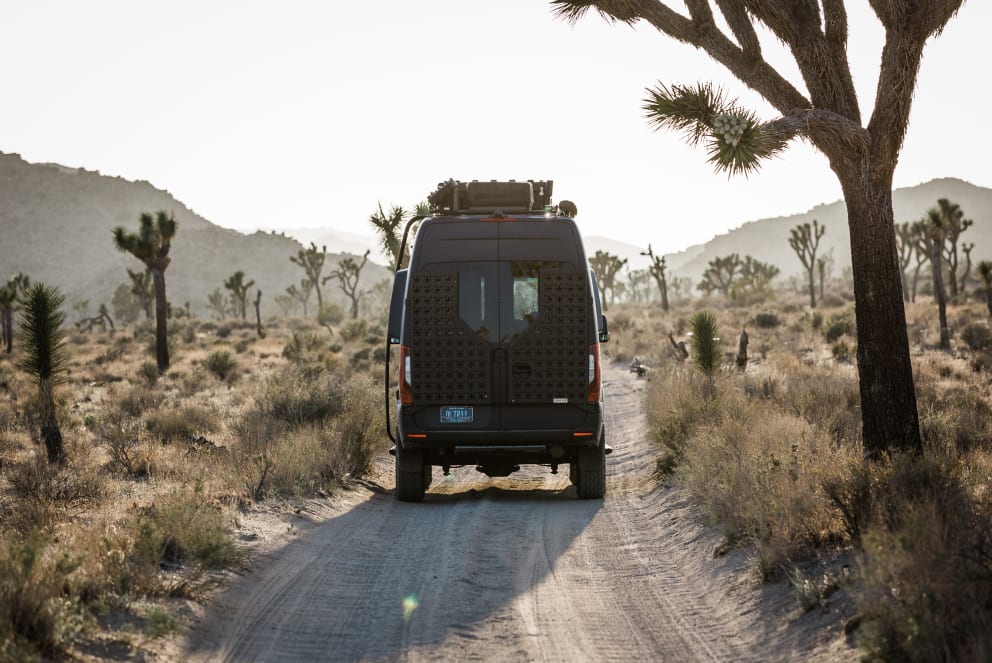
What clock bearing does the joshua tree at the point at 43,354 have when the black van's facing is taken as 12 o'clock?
The joshua tree is roughly at 10 o'clock from the black van.

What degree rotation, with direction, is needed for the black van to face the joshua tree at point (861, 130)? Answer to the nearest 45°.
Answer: approximately 90° to its right

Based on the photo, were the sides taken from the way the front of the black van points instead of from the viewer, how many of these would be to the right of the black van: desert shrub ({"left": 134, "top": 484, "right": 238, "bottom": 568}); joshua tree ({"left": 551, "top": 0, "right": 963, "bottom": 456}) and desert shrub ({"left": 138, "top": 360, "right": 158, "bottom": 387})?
1

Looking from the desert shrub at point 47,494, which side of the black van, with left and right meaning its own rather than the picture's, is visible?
left

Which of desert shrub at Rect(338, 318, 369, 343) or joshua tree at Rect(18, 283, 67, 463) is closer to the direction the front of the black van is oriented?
the desert shrub

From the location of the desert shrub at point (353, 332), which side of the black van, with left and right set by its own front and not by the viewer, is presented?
front

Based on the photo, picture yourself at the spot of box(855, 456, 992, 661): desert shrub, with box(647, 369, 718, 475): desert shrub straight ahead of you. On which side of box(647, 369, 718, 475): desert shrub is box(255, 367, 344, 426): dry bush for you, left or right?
left

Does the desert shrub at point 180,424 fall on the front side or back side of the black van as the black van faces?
on the front side

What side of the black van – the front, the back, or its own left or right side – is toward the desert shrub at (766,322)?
front

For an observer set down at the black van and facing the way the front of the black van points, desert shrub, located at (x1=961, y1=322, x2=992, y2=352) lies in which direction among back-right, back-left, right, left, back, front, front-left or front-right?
front-right

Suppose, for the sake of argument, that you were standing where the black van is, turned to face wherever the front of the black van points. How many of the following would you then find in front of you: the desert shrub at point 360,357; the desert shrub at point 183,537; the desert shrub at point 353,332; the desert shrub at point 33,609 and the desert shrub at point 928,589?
2

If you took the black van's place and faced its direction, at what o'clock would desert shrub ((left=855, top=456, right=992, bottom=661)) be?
The desert shrub is roughly at 5 o'clock from the black van.

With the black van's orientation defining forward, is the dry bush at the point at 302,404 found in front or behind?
in front

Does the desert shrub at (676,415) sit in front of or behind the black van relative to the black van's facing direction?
in front

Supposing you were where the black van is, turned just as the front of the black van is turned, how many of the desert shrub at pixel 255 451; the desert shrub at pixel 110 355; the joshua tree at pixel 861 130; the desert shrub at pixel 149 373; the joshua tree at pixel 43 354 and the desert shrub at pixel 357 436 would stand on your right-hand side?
1

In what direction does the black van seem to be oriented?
away from the camera
